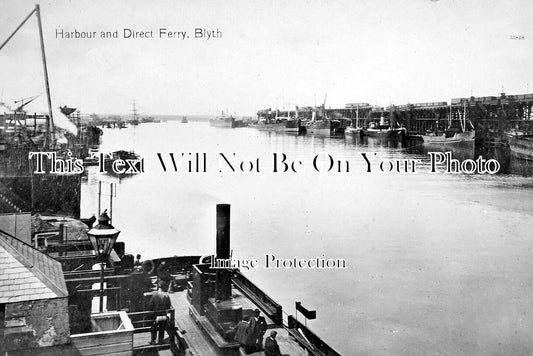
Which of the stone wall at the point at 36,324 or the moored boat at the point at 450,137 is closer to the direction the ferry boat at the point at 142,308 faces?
the moored boat

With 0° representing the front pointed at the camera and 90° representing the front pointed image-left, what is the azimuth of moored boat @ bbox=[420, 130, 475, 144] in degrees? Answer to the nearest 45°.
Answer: approximately 90°

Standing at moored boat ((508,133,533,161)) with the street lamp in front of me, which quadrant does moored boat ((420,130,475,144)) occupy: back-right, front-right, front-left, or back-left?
back-right

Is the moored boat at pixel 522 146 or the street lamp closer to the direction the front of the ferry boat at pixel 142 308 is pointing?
the moored boat

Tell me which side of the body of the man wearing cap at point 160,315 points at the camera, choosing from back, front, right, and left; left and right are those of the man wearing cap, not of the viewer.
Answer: back

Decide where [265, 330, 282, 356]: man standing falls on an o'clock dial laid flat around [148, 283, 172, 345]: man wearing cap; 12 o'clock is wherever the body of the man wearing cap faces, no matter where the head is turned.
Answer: The man standing is roughly at 4 o'clock from the man wearing cap.

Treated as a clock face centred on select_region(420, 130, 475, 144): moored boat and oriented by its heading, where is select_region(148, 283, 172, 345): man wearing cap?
The man wearing cap is roughly at 9 o'clock from the moored boat.

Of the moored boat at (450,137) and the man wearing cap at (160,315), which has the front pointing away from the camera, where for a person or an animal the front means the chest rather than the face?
the man wearing cap
